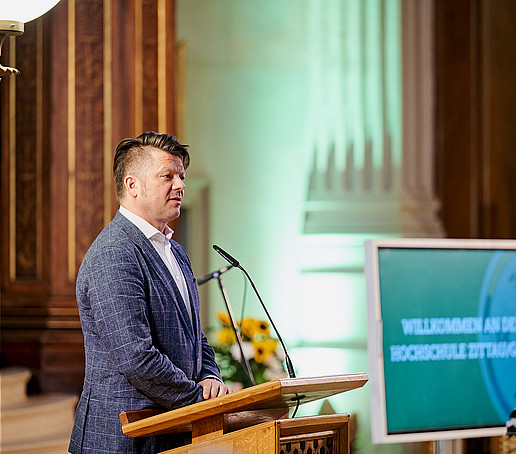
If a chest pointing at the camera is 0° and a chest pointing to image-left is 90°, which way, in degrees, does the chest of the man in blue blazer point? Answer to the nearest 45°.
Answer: approximately 315°
